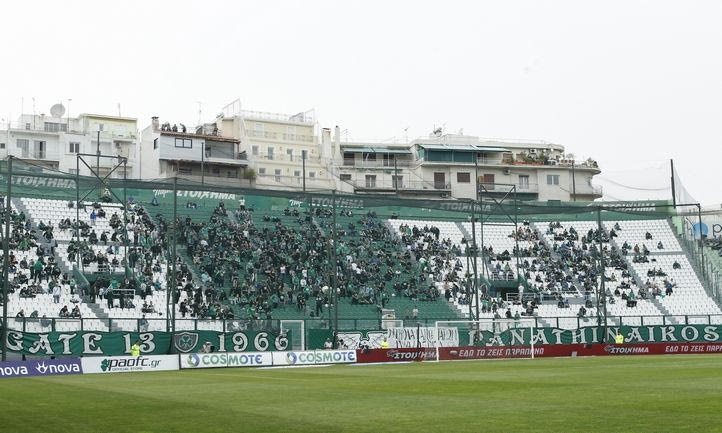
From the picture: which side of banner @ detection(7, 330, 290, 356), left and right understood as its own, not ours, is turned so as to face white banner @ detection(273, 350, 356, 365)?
left

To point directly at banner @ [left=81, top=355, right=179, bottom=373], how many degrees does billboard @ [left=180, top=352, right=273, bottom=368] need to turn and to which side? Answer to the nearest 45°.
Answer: approximately 45° to its right

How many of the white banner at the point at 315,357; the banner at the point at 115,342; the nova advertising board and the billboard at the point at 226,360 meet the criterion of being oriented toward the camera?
4

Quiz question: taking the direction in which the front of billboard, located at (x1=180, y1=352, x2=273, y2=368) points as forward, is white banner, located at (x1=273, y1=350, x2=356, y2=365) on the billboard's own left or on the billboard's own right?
on the billboard's own left

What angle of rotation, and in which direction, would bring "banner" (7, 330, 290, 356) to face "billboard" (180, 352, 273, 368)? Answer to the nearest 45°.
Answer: approximately 45° to its left

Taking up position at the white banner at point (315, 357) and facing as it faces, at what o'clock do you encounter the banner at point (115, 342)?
The banner is roughly at 3 o'clock from the white banner.

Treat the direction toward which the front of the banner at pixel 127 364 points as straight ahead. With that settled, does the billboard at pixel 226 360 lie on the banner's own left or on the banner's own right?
on the banner's own left

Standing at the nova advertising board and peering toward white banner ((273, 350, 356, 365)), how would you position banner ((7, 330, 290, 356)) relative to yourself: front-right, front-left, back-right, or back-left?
front-left

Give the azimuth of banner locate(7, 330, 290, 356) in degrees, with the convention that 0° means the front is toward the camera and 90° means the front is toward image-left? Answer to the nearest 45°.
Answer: approximately 0°

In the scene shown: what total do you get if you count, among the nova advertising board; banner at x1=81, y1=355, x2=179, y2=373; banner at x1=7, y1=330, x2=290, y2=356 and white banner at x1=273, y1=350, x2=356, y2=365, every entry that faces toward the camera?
4

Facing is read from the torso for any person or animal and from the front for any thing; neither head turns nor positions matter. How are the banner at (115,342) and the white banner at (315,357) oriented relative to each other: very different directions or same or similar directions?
same or similar directions

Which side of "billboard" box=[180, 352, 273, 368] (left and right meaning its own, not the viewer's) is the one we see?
front

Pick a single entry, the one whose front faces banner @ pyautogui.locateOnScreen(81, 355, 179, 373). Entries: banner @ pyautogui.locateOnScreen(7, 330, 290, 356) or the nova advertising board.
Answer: banner @ pyautogui.locateOnScreen(7, 330, 290, 356)

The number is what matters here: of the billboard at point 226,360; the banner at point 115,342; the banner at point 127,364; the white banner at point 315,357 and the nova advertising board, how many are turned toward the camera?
5

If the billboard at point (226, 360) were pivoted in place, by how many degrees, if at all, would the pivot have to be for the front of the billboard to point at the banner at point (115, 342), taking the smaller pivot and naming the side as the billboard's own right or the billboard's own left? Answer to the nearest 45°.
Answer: approximately 90° to the billboard's own right

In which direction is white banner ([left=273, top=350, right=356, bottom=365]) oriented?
toward the camera

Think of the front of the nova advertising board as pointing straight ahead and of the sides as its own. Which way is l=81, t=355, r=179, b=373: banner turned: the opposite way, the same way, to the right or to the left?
the same way
